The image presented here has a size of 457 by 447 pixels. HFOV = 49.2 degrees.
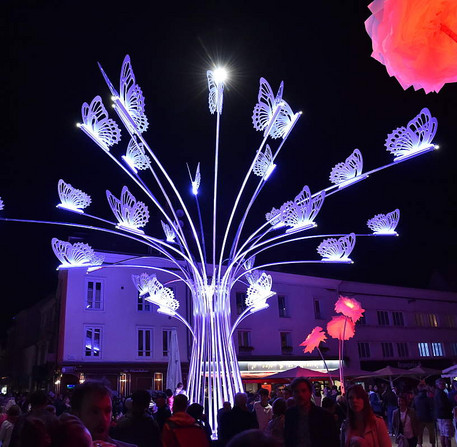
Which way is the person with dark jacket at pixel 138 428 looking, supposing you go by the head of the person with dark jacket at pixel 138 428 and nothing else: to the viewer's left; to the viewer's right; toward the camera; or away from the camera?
away from the camera

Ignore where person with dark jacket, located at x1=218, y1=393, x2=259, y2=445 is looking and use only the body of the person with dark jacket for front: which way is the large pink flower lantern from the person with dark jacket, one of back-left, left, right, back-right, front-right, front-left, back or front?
back

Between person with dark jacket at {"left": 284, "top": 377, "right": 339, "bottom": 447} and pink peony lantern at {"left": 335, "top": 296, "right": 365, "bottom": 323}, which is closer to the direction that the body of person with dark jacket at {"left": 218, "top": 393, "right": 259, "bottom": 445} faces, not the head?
the pink peony lantern

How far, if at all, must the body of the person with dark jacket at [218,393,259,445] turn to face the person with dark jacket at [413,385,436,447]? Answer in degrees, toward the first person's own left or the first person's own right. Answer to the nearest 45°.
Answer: approximately 45° to the first person's own right

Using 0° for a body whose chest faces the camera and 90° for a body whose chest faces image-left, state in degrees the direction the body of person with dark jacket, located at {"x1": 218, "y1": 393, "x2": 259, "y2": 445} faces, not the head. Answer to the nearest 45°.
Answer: approximately 180°
